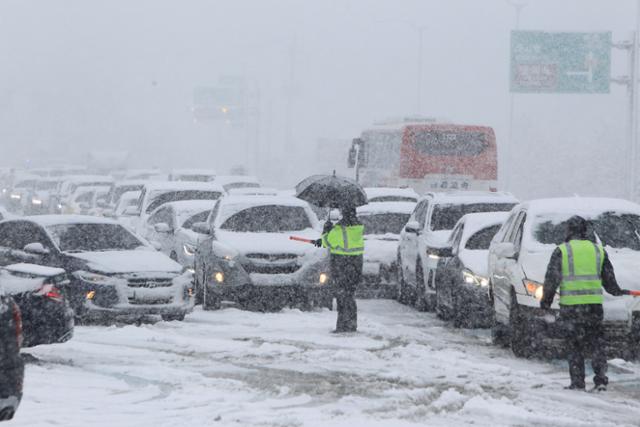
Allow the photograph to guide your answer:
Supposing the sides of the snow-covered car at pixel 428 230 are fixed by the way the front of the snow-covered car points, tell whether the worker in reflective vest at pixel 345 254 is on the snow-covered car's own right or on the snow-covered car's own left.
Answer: on the snow-covered car's own right

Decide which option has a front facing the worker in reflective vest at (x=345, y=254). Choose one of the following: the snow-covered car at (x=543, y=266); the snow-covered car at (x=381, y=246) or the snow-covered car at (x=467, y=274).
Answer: the snow-covered car at (x=381, y=246)

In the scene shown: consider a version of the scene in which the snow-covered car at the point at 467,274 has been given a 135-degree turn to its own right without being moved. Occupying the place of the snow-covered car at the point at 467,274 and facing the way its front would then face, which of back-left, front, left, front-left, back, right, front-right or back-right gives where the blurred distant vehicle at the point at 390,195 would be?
right

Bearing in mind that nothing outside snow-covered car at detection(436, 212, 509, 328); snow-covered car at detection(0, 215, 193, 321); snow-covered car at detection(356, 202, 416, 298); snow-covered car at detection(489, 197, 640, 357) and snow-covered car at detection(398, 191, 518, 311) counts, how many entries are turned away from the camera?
0

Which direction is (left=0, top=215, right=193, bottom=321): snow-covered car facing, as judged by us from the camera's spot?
facing the viewer and to the right of the viewer

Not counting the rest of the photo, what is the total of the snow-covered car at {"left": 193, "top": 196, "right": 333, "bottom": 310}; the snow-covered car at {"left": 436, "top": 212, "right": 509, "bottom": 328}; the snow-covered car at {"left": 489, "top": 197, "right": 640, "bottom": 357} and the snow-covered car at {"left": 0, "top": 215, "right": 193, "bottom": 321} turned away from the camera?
0

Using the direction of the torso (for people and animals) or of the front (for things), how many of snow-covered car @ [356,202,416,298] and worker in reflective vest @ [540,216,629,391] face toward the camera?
1

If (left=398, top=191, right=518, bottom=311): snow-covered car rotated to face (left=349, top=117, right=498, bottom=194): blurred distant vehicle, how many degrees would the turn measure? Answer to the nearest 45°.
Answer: approximately 135° to its left

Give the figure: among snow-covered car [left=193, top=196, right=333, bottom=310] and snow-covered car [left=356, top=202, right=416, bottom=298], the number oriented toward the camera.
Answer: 2

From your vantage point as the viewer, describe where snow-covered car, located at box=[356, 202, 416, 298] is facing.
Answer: facing the viewer

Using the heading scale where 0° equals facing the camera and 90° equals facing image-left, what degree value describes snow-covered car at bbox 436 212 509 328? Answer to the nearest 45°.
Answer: approximately 315°

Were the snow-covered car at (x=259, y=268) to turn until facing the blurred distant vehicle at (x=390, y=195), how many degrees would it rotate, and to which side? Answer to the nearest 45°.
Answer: approximately 180°

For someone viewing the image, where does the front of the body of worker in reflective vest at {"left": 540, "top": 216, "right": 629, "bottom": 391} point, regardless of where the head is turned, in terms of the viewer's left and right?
facing away from the viewer

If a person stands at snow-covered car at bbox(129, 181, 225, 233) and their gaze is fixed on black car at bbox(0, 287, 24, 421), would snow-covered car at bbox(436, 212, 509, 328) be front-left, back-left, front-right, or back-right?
front-left

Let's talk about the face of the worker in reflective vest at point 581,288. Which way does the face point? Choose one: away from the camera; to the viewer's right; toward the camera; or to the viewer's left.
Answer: away from the camera
